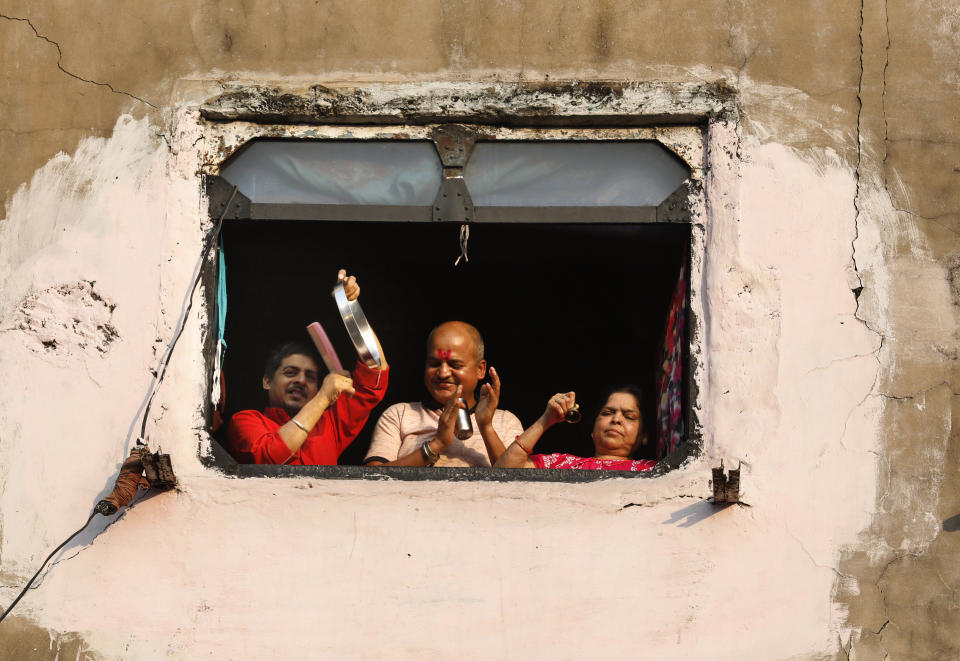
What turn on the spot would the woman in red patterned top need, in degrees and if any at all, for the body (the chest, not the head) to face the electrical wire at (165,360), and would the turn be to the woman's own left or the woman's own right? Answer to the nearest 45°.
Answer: approximately 45° to the woman's own right

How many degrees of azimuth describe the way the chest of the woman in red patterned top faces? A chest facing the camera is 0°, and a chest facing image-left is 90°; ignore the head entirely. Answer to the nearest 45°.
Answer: approximately 0°

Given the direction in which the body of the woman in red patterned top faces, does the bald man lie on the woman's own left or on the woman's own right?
on the woman's own right

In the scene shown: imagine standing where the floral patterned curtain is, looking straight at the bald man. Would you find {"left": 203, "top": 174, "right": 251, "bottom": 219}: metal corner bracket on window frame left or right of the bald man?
left

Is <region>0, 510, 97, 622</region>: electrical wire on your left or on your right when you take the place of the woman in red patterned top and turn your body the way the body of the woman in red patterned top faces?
on your right

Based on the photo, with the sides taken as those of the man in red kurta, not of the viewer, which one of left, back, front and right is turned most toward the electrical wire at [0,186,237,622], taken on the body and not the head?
right

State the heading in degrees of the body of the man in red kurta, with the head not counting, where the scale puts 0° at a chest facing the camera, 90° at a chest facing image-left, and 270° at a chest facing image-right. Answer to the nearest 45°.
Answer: approximately 315°
